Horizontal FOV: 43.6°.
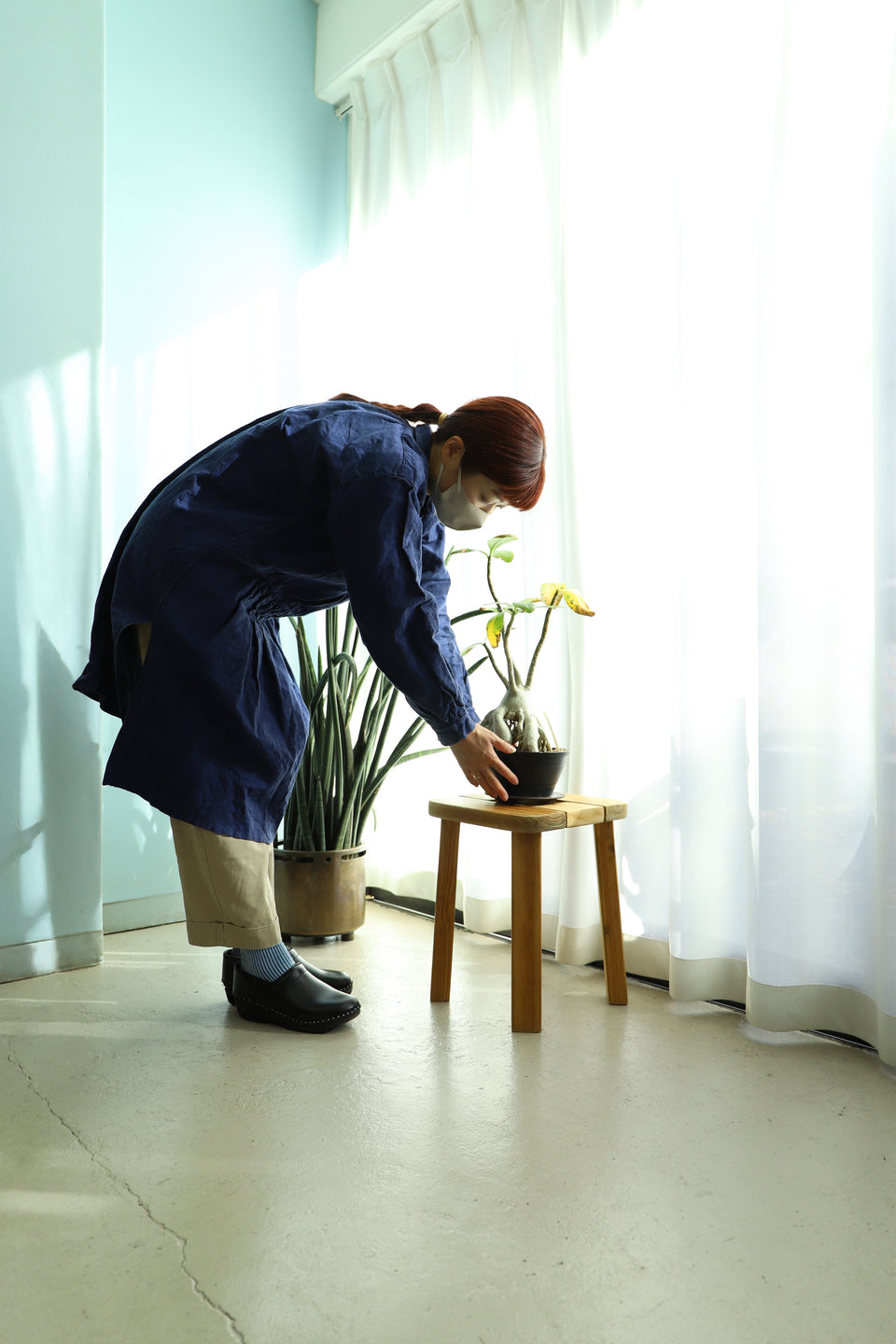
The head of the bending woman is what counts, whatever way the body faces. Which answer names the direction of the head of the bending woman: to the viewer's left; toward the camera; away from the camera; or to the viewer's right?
to the viewer's right

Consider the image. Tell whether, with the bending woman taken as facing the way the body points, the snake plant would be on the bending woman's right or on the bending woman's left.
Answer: on the bending woman's left

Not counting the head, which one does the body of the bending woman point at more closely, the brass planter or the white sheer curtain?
the white sheer curtain

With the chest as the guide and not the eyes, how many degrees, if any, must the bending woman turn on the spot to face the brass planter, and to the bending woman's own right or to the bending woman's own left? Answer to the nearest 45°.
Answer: approximately 90° to the bending woman's own left

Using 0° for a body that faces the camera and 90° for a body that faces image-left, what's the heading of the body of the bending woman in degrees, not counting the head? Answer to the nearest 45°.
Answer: approximately 270°
